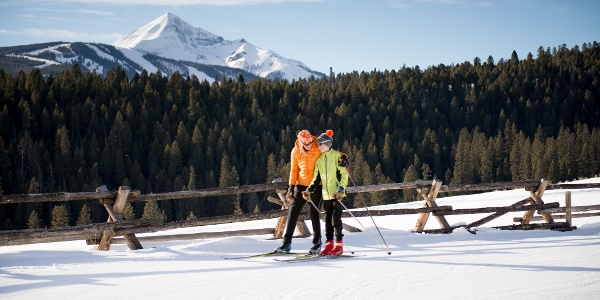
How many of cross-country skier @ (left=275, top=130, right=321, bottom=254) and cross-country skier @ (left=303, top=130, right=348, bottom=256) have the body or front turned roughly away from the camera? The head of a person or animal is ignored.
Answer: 0

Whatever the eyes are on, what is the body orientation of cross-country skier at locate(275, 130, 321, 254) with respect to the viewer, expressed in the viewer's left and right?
facing the viewer

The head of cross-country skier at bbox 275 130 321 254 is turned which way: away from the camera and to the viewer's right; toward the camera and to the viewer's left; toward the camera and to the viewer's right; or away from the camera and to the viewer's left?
toward the camera and to the viewer's right

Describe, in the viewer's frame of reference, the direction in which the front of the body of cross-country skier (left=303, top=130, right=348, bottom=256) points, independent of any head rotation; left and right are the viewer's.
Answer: facing the viewer and to the left of the viewer
